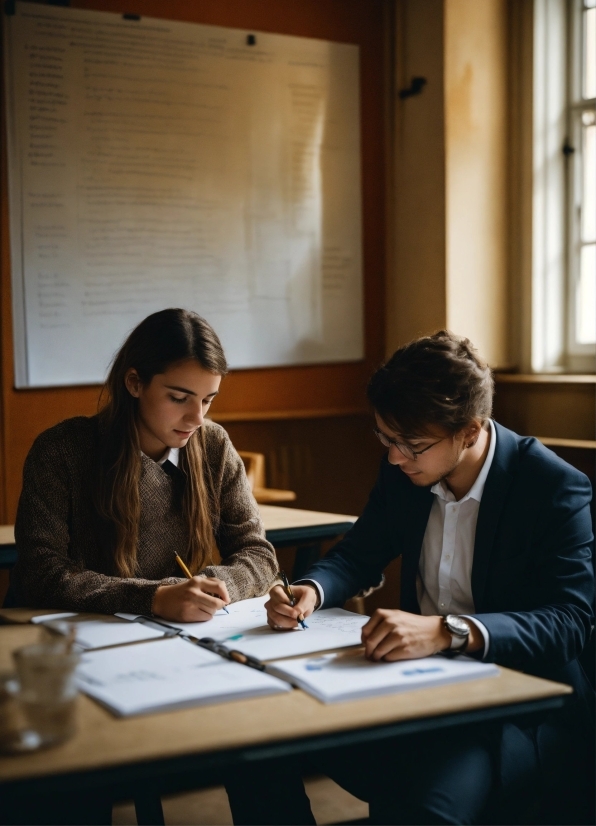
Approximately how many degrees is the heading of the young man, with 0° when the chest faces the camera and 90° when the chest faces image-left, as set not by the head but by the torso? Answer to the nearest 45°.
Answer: approximately 45°

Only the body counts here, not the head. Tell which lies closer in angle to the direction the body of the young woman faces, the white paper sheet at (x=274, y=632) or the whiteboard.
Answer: the white paper sheet

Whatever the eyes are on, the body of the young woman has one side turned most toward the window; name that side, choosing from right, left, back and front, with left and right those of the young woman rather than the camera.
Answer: left

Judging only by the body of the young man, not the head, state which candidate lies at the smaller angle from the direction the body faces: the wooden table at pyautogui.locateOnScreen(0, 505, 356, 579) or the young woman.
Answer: the young woman

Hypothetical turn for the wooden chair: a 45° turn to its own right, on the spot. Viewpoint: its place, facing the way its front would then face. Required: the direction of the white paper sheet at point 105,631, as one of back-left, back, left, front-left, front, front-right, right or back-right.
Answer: front-right

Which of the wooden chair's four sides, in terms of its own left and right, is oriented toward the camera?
right

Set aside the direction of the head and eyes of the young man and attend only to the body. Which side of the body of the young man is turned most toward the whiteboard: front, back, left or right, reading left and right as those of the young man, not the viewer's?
right

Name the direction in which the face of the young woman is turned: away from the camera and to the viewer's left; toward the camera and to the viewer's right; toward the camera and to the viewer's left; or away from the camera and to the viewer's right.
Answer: toward the camera and to the viewer's right

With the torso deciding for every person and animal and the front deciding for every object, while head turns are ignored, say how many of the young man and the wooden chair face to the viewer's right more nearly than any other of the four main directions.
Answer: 1
